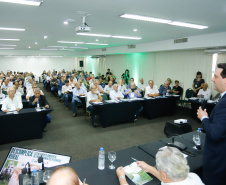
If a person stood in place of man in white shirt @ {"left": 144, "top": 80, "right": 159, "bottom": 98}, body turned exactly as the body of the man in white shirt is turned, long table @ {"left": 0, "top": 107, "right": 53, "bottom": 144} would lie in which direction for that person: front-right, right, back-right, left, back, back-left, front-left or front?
front-right

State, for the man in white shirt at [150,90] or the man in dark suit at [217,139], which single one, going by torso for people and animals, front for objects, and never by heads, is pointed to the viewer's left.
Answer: the man in dark suit

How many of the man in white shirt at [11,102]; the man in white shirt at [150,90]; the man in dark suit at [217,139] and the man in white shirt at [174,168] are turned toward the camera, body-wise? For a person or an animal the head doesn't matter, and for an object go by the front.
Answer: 2

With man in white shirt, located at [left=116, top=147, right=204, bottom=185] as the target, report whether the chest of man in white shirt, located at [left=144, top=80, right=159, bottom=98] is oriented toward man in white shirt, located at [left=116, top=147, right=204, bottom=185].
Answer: yes

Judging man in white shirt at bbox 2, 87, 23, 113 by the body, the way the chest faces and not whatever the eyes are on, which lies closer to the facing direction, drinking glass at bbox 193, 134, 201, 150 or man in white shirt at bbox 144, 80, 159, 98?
the drinking glass

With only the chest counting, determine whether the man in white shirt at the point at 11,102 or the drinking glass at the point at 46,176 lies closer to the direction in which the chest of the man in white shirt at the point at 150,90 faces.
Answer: the drinking glass

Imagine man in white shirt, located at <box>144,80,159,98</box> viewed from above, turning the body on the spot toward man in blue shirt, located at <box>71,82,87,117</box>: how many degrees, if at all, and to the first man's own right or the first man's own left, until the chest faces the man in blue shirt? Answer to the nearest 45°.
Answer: approximately 90° to the first man's own right

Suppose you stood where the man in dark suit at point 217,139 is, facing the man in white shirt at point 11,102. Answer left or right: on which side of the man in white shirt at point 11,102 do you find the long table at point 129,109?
right

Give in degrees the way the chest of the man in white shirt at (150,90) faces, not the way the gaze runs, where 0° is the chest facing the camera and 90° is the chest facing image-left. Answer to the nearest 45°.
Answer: approximately 0°

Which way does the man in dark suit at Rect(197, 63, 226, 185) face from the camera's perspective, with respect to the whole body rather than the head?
to the viewer's left

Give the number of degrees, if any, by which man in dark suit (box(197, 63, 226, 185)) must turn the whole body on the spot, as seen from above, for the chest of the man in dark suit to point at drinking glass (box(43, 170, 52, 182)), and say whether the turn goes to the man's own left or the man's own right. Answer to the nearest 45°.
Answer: approximately 45° to the man's own left
